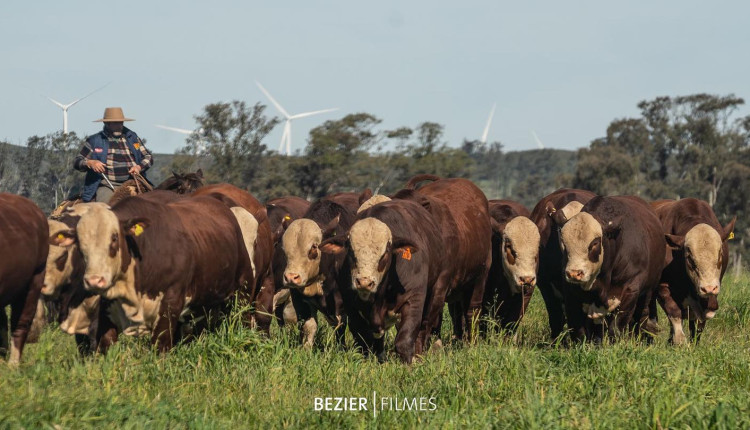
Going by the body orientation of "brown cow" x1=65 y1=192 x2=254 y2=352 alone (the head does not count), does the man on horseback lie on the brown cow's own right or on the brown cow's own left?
on the brown cow's own right

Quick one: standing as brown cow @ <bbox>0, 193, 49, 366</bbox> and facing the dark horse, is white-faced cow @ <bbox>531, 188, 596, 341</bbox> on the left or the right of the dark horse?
right

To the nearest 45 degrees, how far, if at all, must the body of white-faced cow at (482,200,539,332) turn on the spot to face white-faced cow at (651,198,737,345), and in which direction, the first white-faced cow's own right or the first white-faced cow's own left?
approximately 45° to the first white-faced cow's own left

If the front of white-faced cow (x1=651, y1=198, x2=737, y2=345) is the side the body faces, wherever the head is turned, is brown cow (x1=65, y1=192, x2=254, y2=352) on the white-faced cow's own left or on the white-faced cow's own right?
on the white-faced cow's own right

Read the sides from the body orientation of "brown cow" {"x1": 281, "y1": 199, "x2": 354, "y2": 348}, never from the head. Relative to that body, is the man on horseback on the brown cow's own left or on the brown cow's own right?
on the brown cow's own right

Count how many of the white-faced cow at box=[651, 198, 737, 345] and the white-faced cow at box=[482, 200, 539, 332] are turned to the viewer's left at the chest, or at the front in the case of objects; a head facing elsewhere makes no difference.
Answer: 0

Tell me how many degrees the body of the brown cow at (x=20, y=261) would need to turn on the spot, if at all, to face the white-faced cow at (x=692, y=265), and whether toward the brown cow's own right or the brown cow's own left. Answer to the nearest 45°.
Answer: approximately 180°

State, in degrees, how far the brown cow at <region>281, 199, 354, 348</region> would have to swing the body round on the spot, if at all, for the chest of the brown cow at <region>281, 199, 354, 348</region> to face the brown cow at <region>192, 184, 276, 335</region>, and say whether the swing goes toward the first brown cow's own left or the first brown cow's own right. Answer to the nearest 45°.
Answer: approximately 90° to the first brown cow's own right

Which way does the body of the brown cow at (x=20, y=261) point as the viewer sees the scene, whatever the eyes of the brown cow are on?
to the viewer's left
